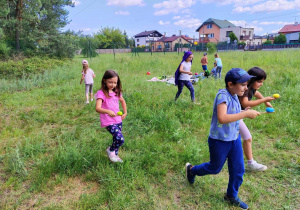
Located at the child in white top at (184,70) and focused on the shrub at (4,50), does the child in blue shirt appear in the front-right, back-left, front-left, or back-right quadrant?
back-left

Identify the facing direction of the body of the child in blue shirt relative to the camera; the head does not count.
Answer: to the viewer's right

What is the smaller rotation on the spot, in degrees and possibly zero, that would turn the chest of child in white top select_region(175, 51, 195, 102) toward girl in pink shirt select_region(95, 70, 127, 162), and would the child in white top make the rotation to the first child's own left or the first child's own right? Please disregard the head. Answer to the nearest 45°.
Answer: approximately 45° to the first child's own right
